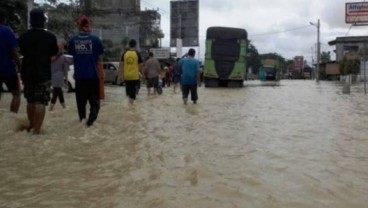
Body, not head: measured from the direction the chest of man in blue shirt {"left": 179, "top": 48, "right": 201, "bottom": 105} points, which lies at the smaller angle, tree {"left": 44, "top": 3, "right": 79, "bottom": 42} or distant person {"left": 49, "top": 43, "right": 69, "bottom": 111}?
the tree

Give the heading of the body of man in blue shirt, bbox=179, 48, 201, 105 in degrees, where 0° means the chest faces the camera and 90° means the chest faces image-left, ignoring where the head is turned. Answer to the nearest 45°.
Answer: approximately 180°

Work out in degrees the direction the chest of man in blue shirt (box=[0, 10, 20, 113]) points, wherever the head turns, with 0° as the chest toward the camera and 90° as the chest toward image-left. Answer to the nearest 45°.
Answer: approximately 180°

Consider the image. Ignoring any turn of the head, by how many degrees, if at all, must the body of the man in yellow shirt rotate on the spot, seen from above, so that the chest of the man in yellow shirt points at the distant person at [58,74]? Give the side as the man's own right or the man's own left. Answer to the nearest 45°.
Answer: approximately 135° to the man's own left

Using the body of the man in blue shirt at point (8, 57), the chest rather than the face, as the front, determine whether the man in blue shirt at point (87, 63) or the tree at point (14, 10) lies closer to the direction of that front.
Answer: the tree

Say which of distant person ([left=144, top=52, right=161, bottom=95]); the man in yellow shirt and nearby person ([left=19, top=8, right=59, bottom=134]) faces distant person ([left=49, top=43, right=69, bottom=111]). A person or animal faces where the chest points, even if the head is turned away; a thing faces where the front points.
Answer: nearby person ([left=19, top=8, right=59, bottom=134])

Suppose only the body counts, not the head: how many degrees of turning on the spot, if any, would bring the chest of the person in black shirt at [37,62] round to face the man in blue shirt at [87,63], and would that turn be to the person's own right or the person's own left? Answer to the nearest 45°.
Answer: approximately 45° to the person's own right

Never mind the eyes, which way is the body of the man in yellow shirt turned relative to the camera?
away from the camera

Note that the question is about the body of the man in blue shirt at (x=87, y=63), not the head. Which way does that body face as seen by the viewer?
away from the camera

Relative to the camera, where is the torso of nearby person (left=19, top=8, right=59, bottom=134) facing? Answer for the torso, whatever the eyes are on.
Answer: away from the camera

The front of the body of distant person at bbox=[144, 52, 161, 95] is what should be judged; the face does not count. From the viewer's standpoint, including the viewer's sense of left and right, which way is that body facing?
facing away from the viewer

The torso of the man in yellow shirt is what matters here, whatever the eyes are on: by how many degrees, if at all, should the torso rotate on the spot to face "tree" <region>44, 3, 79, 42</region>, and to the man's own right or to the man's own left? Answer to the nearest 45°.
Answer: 0° — they already face it

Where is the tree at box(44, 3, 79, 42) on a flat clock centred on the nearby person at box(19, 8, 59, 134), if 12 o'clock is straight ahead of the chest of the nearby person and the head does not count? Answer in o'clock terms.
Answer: The tree is roughly at 12 o'clock from the nearby person.

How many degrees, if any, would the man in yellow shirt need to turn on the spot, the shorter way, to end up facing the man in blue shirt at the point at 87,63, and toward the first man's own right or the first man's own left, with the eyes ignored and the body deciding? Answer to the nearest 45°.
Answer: approximately 180°
